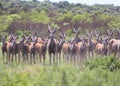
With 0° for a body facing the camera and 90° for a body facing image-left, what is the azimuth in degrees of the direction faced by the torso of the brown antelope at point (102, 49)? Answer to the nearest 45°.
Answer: approximately 315°

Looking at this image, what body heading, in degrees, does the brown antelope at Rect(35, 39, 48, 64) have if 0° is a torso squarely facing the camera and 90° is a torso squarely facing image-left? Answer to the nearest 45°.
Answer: approximately 315°
